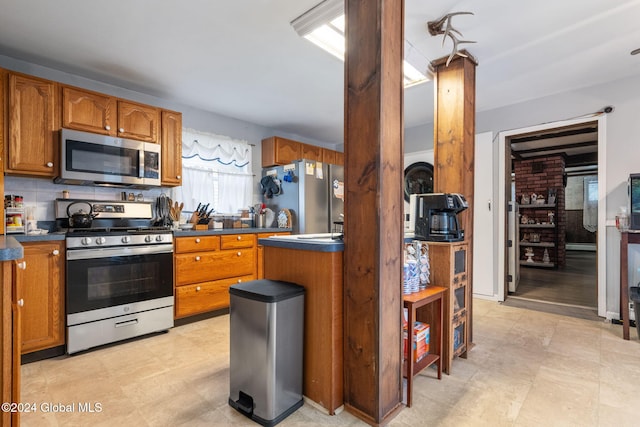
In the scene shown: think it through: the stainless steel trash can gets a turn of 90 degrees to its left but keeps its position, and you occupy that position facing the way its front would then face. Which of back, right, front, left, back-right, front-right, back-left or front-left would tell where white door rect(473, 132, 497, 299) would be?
left

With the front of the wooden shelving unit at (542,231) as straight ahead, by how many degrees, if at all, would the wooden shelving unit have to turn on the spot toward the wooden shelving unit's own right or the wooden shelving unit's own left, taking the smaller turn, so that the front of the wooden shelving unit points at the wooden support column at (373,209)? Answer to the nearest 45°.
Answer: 0° — it already faces it

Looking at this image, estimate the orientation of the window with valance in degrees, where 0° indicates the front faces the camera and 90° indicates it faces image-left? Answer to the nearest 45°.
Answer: approximately 315°

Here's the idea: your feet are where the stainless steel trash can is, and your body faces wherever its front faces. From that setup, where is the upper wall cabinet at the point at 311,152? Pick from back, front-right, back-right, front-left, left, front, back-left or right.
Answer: back-right
